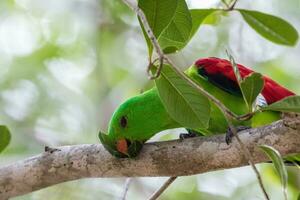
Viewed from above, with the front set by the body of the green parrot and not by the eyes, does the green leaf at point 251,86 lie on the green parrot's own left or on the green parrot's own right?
on the green parrot's own left

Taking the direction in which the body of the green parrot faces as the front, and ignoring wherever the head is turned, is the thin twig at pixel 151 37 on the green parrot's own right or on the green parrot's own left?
on the green parrot's own left

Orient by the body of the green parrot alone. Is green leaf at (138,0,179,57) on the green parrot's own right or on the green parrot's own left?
on the green parrot's own left

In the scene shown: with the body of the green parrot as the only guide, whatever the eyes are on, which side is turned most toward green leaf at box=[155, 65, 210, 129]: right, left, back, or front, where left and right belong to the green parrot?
left

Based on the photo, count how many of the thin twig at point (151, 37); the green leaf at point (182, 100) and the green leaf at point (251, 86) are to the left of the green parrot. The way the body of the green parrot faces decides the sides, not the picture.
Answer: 3

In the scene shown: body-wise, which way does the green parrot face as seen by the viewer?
to the viewer's left
